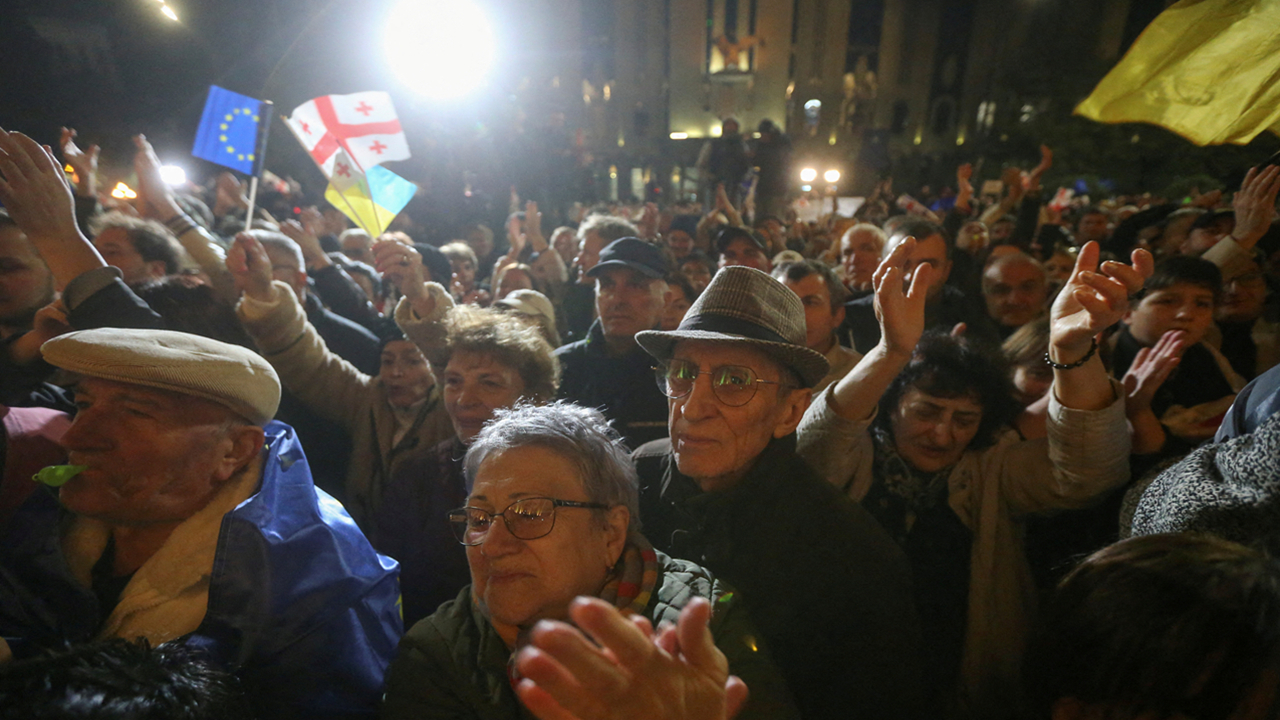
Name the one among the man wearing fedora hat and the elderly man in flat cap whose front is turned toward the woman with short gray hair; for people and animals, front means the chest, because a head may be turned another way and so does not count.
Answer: the man wearing fedora hat

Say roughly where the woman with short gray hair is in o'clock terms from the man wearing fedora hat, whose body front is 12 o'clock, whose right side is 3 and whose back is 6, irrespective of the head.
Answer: The woman with short gray hair is roughly at 12 o'clock from the man wearing fedora hat.

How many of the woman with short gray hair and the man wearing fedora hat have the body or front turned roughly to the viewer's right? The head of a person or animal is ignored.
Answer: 0

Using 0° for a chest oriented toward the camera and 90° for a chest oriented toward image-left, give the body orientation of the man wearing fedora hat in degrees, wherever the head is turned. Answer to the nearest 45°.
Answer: approximately 45°

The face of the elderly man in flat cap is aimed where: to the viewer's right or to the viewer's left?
to the viewer's left

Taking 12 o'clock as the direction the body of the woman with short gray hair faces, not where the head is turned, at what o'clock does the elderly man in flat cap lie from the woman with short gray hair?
The elderly man in flat cap is roughly at 2 o'clock from the woman with short gray hair.

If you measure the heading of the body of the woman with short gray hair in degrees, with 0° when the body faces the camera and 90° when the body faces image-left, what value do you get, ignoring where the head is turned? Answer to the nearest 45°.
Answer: approximately 45°

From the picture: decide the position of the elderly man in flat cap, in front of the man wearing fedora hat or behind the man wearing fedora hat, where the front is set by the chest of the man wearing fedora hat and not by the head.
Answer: in front
